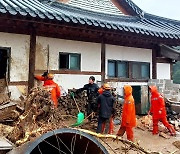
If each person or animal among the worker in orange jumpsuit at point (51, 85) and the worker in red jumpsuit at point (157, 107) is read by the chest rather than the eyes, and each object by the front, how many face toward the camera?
0

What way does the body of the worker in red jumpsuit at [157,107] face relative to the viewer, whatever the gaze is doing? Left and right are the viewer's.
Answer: facing to the left of the viewer

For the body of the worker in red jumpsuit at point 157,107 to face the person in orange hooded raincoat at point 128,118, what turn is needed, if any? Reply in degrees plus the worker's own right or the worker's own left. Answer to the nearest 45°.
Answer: approximately 45° to the worker's own left

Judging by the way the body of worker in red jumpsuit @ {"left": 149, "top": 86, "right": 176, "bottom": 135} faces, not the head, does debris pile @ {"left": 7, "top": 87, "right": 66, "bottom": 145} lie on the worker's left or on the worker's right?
on the worker's left

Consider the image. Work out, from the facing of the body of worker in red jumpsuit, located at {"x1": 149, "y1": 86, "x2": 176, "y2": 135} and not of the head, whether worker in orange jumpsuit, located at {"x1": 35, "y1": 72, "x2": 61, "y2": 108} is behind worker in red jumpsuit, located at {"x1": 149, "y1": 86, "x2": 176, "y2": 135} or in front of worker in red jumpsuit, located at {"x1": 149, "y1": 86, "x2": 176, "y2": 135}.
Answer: in front
